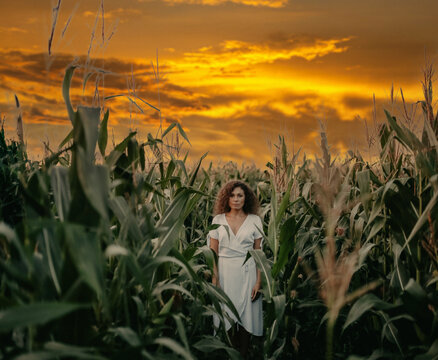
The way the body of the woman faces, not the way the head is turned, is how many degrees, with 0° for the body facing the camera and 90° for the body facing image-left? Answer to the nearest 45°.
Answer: approximately 0°
